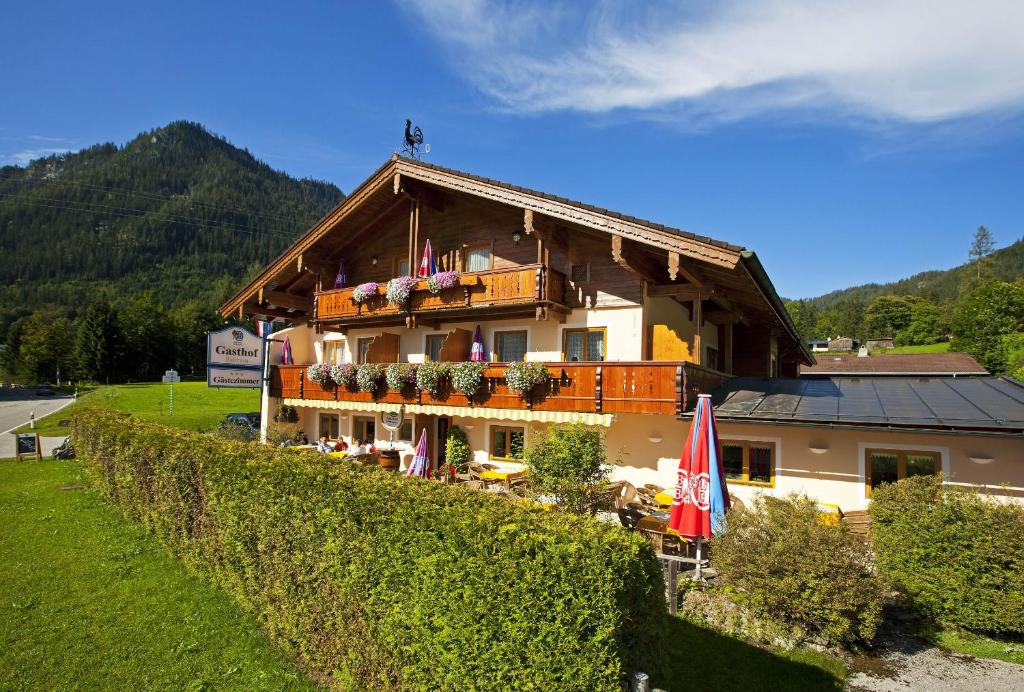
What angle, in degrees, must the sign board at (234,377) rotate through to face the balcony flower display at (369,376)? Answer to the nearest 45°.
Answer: approximately 45° to its left

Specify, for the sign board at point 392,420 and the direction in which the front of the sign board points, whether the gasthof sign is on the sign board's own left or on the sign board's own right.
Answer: on the sign board's own right

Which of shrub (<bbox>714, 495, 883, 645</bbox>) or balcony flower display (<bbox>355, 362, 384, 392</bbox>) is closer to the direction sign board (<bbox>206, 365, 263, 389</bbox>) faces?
the shrub

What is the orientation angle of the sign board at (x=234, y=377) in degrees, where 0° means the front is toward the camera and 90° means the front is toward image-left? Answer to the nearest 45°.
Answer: approximately 0°

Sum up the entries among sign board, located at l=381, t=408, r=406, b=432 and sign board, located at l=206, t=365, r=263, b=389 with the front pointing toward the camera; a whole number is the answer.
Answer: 2

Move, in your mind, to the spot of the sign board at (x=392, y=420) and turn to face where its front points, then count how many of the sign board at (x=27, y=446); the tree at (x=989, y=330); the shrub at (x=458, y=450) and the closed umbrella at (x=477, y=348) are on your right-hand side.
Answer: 1

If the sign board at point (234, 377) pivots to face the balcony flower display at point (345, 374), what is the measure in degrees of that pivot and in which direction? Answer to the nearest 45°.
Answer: approximately 45° to its left
